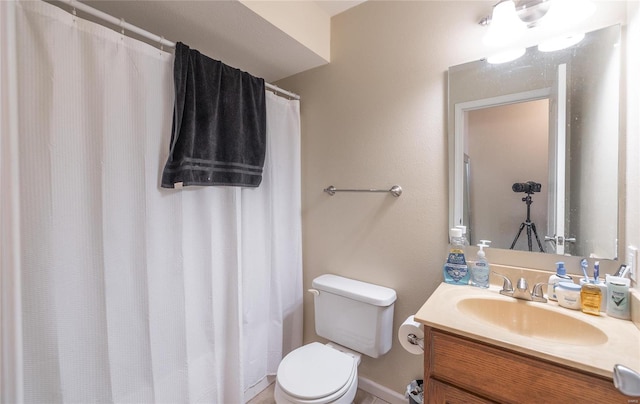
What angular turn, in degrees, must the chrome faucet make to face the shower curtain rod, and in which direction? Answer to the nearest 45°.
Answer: approximately 45° to its right

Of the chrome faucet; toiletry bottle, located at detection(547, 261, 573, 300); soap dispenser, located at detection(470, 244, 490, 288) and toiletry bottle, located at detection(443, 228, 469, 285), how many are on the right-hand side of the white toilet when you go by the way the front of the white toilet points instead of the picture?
0

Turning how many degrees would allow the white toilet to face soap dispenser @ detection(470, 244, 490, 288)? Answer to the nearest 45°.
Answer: approximately 135° to its left

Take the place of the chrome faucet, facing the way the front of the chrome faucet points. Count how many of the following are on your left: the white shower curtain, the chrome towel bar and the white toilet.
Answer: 0

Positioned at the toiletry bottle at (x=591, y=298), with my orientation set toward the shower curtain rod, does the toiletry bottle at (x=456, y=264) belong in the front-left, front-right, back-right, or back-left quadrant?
front-right

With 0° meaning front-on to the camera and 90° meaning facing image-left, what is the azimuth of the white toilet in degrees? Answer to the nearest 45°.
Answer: approximately 45°

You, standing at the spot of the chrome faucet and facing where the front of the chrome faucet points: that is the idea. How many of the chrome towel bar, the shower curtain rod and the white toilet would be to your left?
0

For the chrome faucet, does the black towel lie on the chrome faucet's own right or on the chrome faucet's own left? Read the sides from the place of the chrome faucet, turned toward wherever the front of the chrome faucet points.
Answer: on the chrome faucet's own right

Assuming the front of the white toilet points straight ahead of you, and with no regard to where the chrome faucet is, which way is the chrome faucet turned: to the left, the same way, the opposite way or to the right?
the same way

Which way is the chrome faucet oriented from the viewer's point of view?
toward the camera

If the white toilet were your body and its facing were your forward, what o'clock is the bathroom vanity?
The bathroom vanity is roughly at 9 o'clock from the white toilet.

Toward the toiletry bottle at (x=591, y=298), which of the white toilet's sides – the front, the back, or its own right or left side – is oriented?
left
